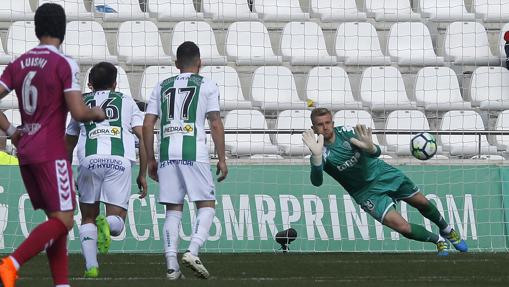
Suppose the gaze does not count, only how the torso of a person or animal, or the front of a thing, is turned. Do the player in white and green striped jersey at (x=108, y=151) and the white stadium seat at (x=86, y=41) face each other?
yes

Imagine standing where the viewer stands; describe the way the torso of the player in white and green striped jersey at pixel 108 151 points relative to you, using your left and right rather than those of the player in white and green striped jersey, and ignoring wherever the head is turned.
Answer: facing away from the viewer

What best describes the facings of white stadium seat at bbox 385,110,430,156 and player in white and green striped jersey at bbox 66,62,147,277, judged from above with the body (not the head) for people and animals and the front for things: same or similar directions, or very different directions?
very different directions

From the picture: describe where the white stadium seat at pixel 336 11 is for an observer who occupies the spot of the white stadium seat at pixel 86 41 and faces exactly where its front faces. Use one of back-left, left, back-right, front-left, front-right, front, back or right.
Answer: left

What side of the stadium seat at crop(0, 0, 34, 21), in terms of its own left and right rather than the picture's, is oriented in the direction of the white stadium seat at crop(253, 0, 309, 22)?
left

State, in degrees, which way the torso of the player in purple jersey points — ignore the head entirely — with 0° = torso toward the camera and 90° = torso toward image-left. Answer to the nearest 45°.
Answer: approximately 225°

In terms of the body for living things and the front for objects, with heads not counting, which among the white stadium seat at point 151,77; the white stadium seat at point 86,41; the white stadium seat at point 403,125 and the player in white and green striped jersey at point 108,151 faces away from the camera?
the player in white and green striped jersey

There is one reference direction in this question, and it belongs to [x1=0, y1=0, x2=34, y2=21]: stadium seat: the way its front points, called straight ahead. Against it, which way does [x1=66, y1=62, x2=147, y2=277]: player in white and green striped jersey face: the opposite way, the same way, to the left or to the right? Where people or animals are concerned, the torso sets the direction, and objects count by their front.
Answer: the opposite way

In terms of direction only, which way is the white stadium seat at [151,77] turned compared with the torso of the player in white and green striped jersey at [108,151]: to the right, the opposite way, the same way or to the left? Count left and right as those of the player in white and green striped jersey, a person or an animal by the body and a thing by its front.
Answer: the opposite way

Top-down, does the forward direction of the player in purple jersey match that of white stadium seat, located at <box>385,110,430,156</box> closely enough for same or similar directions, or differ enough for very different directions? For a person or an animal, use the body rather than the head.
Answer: very different directions

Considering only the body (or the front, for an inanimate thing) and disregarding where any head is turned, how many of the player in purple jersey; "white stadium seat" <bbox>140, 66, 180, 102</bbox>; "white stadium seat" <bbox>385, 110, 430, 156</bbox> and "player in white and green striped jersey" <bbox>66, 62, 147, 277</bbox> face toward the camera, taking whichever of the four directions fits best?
2

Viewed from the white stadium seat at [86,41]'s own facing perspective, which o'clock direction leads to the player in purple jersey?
The player in purple jersey is roughly at 12 o'clock from the white stadium seat.

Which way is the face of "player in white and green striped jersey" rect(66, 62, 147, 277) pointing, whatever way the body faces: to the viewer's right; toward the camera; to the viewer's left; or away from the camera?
away from the camera

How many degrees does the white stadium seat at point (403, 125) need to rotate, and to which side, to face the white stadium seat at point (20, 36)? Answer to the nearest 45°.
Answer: approximately 90° to its right
